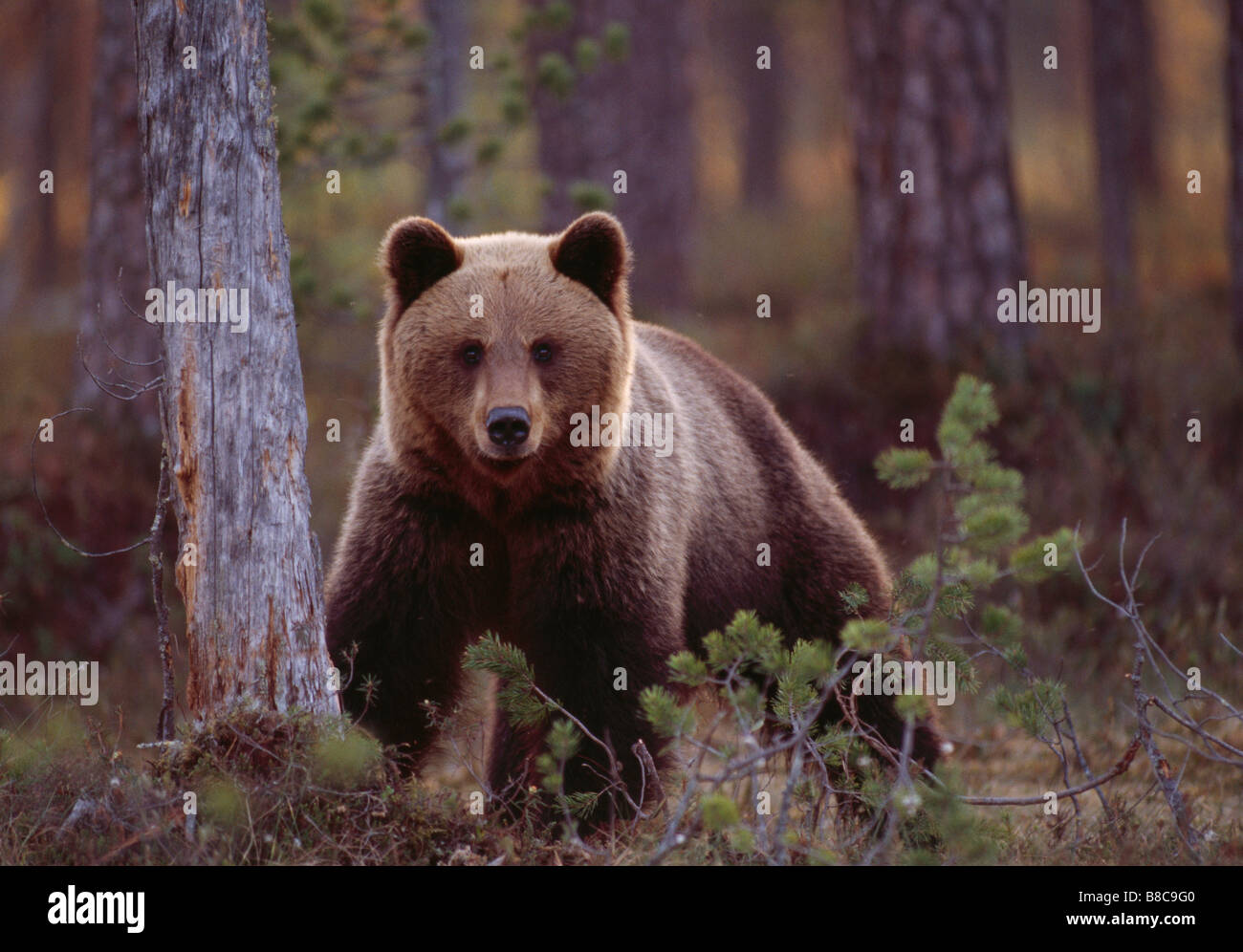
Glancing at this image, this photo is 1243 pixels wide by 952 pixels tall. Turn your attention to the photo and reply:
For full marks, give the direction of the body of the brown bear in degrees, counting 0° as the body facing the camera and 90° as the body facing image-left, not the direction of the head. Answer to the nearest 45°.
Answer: approximately 45°

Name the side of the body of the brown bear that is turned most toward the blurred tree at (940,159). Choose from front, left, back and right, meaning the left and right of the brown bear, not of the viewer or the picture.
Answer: back

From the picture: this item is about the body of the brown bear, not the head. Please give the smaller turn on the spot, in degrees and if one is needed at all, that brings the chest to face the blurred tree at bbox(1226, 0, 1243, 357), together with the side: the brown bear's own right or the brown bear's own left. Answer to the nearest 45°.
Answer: approximately 180°

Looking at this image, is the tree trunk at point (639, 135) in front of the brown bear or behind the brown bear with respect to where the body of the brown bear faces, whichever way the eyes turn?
behind

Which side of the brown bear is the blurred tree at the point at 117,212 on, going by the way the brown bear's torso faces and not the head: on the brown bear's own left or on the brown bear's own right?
on the brown bear's own right

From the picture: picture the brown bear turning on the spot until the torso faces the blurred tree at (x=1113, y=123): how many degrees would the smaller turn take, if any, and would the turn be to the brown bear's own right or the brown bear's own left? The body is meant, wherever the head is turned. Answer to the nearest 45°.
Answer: approximately 180°

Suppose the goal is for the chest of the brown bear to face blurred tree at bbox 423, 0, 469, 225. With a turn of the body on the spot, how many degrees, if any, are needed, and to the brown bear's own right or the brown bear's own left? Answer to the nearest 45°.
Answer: approximately 135° to the brown bear's own right
